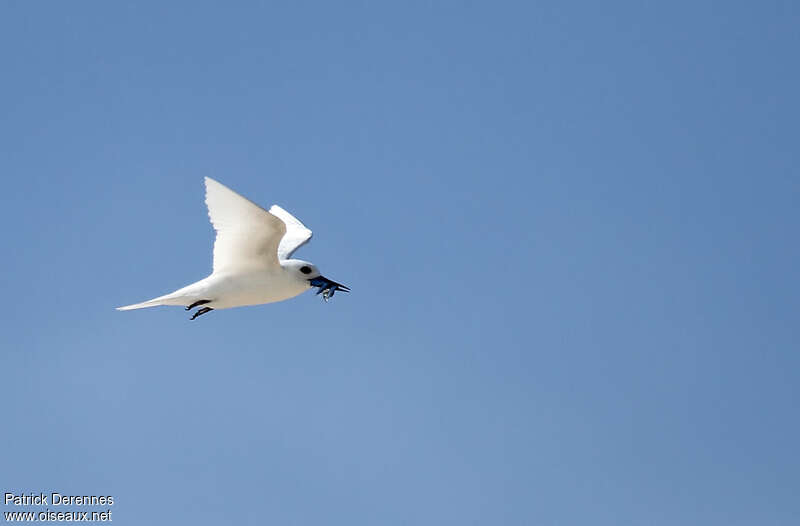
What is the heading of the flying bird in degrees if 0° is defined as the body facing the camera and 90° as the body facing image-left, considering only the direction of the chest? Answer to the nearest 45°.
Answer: approximately 270°
